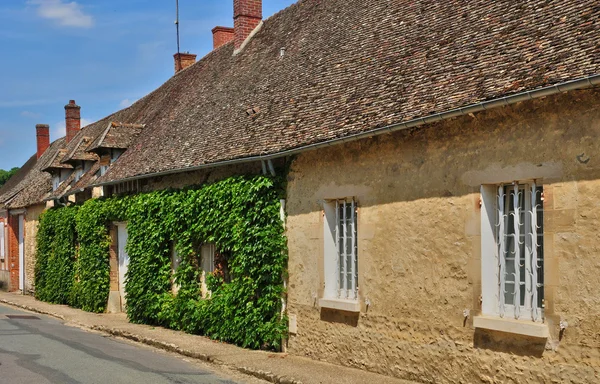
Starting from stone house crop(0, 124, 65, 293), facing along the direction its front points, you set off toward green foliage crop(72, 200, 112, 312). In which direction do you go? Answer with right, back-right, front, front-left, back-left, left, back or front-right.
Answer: front-left

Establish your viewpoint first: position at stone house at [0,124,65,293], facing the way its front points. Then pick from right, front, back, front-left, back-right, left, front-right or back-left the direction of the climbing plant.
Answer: front-left

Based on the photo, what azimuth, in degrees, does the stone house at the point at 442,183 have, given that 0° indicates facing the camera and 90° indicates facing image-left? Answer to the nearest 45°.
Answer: approximately 45°

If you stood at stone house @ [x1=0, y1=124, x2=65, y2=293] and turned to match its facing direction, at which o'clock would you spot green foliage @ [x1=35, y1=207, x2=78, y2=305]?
The green foliage is roughly at 10 o'clock from the stone house.
